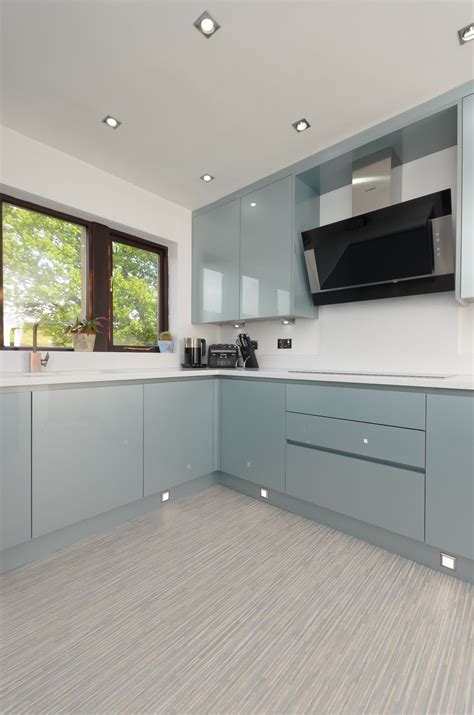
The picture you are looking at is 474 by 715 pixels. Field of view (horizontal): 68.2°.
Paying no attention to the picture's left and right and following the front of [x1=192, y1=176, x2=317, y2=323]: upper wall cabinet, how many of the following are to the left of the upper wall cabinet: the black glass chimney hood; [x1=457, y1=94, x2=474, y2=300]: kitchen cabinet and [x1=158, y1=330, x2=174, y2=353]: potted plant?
2

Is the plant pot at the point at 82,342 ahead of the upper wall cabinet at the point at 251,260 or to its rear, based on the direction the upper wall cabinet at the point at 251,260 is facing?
ahead

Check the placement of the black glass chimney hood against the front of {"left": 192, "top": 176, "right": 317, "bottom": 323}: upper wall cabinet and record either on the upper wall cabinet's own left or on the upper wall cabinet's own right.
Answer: on the upper wall cabinet's own left

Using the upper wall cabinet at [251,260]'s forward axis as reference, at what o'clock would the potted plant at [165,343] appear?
The potted plant is roughly at 2 o'clock from the upper wall cabinet.

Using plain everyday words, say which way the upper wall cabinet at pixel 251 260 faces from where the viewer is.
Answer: facing the viewer and to the left of the viewer

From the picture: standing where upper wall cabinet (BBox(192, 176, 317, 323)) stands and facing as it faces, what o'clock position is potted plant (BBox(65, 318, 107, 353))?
The potted plant is roughly at 1 o'clock from the upper wall cabinet.

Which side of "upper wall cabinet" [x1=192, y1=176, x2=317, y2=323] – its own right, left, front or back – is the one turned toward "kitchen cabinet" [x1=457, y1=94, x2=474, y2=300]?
left
